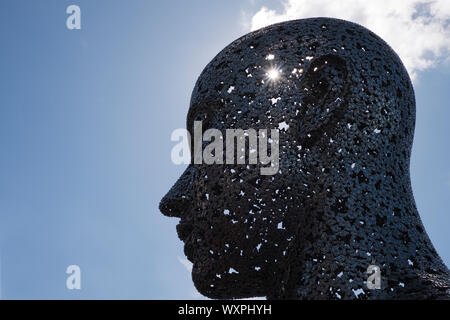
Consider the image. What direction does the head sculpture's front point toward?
to the viewer's left
